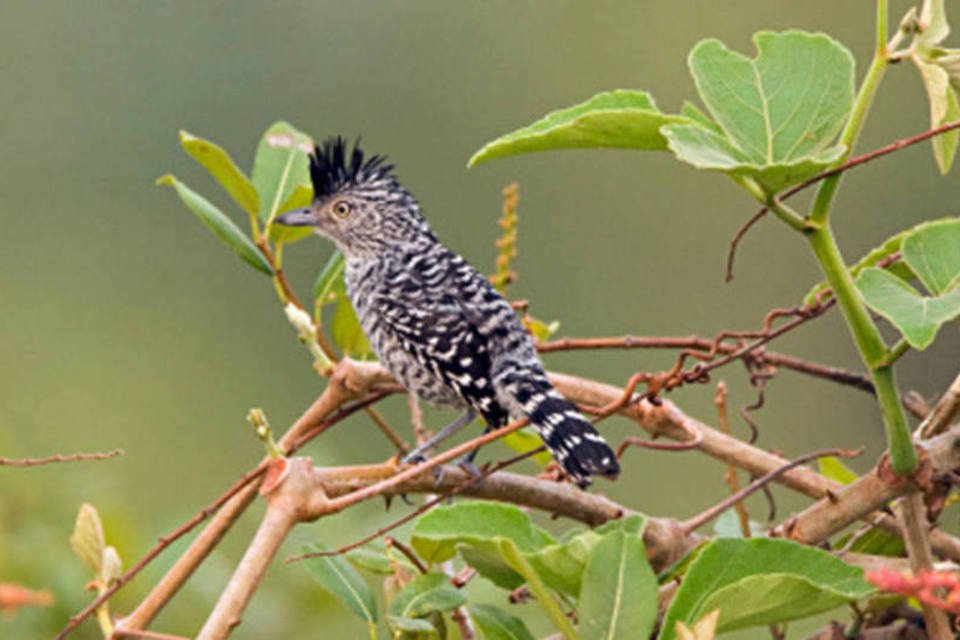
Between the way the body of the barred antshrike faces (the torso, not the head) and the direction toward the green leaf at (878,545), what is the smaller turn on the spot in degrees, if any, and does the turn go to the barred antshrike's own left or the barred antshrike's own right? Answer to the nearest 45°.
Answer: approximately 180°

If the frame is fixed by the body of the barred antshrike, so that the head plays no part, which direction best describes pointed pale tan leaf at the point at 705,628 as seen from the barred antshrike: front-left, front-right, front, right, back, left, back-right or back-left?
left

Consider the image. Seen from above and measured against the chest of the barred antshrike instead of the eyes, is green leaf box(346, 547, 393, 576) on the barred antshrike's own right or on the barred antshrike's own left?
on the barred antshrike's own left

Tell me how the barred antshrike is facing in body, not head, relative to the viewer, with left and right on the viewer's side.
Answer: facing to the left of the viewer

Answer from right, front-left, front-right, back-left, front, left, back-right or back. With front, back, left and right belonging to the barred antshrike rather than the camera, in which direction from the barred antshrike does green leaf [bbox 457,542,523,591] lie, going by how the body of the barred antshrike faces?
left

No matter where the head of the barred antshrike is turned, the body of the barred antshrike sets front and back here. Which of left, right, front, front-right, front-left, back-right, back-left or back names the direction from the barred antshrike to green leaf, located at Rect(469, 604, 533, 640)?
left

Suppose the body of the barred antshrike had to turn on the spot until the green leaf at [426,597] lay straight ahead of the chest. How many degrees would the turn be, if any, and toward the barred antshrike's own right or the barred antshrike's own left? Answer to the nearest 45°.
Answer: approximately 90° to the barred antshrike's own left

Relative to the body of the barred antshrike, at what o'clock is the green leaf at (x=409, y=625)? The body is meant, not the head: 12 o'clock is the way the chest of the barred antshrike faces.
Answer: The green leaf is roughly at 9 o'clock from the barred antshrike.
